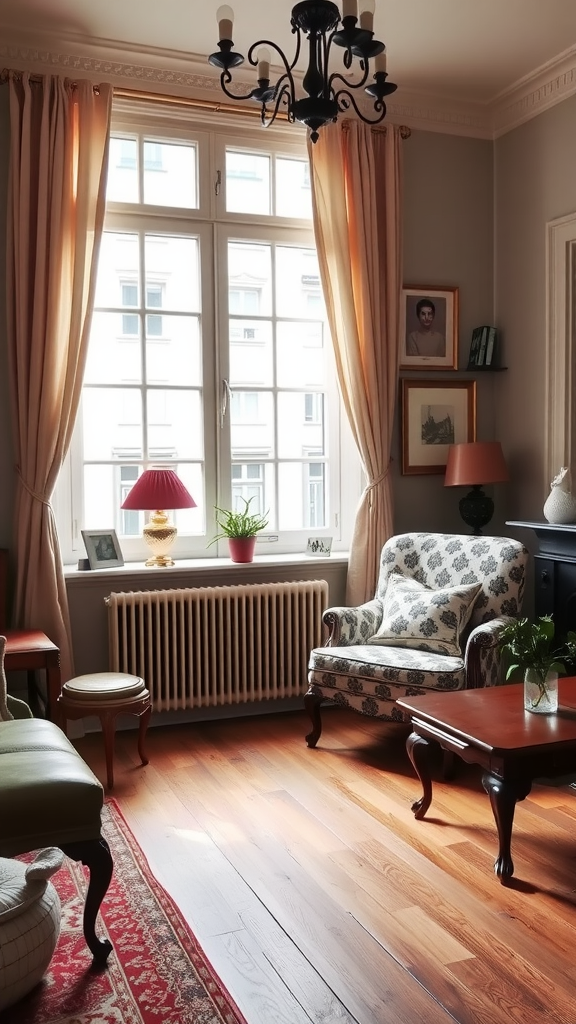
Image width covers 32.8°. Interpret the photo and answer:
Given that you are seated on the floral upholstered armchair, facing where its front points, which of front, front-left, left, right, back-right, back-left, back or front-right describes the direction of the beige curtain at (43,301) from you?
front-right

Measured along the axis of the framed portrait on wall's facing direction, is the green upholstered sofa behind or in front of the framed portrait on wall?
in front

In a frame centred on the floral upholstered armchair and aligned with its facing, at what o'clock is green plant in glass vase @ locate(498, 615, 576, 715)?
The green plant in glass vase is roughly at 10 o'clock from the floral upholstered armchair.

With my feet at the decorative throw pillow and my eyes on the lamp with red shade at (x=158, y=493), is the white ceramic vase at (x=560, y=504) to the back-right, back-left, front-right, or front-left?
back-right
